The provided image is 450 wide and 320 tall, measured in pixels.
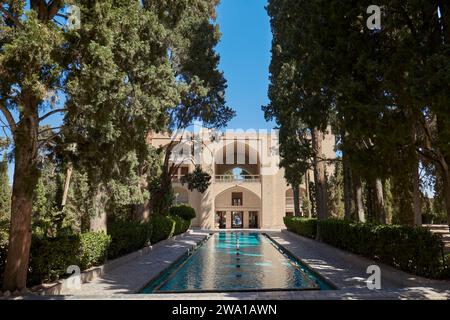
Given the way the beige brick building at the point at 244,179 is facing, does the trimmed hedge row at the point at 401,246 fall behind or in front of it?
in front

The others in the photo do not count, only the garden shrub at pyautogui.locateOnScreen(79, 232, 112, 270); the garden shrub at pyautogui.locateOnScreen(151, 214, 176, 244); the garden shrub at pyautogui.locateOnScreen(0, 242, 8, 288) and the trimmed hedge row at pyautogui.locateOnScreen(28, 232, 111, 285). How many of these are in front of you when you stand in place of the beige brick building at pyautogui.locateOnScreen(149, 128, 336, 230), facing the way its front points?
4

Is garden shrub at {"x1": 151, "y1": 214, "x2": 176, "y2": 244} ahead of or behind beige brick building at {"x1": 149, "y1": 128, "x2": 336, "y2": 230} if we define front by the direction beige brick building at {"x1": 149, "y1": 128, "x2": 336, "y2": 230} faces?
ahead

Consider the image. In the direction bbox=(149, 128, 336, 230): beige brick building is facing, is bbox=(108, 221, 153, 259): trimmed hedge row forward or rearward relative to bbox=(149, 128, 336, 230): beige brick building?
forward

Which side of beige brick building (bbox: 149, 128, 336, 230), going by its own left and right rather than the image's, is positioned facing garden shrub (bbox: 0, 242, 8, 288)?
front

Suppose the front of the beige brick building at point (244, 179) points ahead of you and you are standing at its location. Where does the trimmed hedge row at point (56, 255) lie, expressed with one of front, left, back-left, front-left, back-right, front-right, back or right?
front

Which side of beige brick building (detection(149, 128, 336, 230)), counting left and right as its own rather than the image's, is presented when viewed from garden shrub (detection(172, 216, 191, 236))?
front

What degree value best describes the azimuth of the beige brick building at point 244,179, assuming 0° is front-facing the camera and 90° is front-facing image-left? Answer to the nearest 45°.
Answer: approximately 0°

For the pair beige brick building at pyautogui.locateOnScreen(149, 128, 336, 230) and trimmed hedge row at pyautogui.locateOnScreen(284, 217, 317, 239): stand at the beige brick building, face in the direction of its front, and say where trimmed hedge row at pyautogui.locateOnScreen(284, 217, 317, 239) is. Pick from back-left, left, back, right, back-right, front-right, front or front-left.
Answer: front
